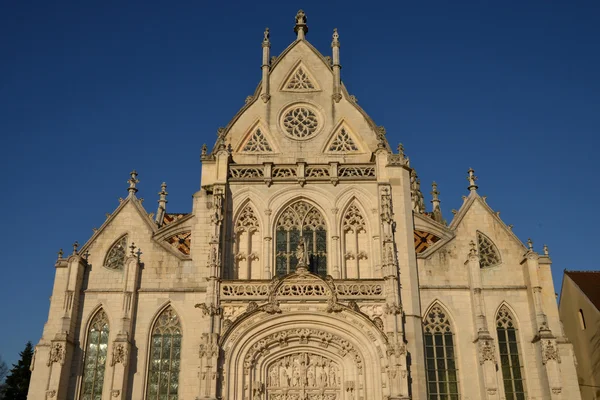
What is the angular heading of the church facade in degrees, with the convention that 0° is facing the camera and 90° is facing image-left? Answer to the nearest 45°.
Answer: approximately 0°

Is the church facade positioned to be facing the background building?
no
